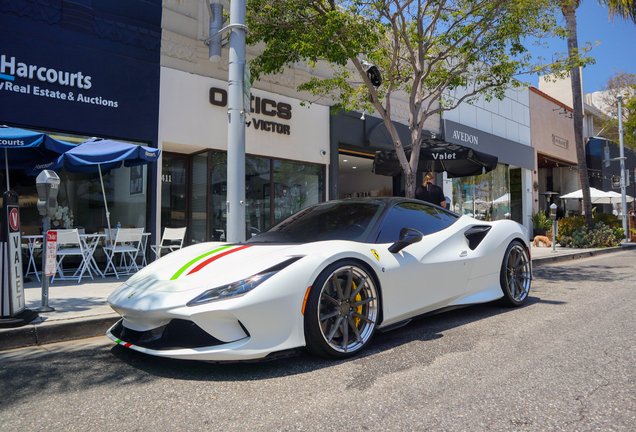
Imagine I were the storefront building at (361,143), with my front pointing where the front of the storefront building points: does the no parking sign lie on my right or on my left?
on my right

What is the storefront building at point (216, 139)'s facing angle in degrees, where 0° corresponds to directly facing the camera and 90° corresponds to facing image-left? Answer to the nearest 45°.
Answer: approximately 315°

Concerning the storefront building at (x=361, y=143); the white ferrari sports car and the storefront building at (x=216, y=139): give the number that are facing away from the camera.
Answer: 0

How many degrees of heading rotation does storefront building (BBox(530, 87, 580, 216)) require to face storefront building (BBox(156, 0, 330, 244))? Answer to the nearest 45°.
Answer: approximately 45° to its right

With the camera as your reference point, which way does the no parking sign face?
facing the viewer

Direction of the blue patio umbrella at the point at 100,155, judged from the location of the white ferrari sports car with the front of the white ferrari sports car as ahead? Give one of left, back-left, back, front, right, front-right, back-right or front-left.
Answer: right

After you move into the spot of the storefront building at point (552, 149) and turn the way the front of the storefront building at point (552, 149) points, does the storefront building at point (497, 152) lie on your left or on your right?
on your right

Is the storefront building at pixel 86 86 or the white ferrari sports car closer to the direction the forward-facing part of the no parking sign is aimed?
the white ferrari sports car

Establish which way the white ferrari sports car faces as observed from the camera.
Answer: facing the viewer and to the left of the viewer

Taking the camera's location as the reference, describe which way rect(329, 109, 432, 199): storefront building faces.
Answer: facing the viewer and to the right of the viewer

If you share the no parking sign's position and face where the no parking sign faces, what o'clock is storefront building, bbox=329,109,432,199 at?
The storefront building is roughly at 8 o'clock from the no parking sign.

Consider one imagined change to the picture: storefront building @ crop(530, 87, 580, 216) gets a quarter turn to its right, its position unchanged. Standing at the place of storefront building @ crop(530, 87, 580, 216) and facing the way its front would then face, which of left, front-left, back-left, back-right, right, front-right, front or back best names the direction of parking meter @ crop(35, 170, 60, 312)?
front-left

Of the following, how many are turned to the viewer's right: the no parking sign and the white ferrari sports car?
0

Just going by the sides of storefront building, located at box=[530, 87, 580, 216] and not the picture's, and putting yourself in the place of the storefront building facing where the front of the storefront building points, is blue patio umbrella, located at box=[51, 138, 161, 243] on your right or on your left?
on your right

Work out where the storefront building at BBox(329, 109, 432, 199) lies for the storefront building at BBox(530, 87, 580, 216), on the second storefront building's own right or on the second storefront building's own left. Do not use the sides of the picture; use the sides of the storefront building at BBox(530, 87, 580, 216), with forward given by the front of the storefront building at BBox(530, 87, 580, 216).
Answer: on the second storefront building's own right

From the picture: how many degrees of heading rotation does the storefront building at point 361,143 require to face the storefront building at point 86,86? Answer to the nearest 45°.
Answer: approximately 90° to its right

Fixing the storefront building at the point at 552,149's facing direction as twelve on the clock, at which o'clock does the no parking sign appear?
The no parking sign is roughly at 2 o'clock from the storefront building.
